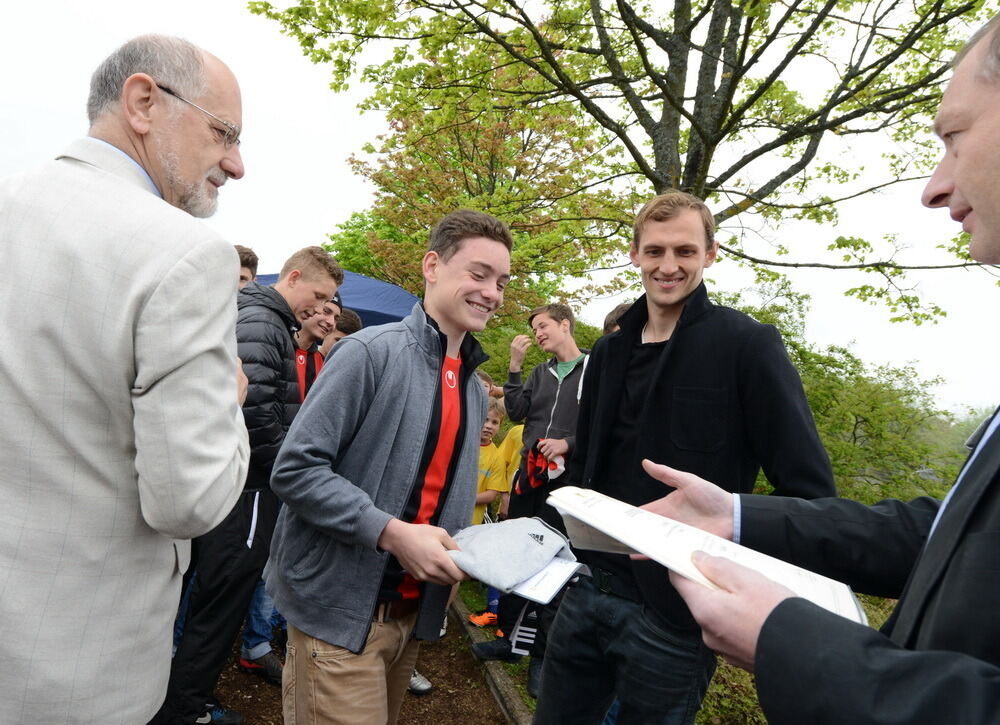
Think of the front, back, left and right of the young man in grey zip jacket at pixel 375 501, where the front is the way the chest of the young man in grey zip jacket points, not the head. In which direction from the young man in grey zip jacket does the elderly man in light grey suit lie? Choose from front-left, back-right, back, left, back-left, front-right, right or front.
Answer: right

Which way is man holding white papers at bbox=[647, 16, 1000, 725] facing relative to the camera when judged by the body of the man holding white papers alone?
to the viewer's left

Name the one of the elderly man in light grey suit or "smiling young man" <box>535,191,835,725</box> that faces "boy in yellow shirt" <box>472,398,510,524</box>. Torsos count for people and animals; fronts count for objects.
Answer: the elderly man in light grey suit

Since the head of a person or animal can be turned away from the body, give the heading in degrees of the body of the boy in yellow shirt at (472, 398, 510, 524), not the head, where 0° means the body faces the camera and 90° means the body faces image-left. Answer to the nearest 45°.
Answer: approximately 45°

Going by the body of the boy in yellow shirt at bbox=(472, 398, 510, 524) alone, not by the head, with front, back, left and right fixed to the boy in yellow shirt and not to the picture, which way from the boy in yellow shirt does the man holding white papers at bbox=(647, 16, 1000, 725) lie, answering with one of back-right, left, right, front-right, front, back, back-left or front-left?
front-left

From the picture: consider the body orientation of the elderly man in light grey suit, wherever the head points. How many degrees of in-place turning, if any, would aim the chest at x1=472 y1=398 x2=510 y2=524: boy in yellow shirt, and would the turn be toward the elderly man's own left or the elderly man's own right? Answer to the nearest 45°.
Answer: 0° — they already face them

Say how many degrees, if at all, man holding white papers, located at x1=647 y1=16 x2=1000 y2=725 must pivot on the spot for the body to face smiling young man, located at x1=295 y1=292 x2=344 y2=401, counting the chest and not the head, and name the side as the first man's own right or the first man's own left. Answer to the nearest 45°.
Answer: approximately 45° to the first man's own right

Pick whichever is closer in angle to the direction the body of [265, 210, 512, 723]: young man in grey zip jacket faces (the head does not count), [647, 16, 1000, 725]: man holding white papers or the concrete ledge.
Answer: the man holding white papers

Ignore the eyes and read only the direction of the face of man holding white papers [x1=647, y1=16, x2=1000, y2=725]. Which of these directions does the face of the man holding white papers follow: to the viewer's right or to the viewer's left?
to the viewer's left

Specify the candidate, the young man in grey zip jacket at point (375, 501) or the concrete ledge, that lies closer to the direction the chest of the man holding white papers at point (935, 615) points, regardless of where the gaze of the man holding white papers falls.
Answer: the young man in grey zip jacket

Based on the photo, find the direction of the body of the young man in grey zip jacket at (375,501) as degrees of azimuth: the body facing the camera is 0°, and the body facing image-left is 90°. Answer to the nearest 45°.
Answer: approximately 315°

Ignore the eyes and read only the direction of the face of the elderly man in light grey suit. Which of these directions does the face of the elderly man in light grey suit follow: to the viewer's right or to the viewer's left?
to the viewer's right

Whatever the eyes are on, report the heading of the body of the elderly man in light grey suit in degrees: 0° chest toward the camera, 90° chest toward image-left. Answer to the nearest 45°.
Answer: approximately 225°

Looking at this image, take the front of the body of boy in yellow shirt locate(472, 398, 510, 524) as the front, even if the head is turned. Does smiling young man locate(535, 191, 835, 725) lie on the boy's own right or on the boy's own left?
on the boy's own left
